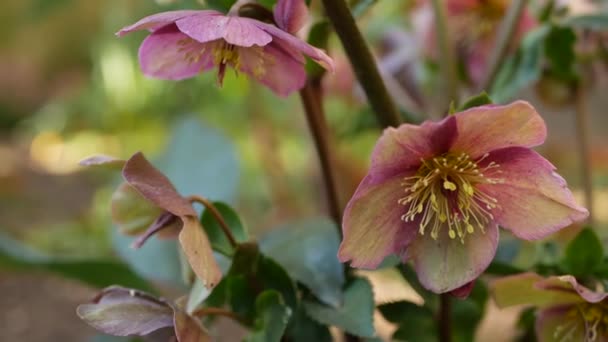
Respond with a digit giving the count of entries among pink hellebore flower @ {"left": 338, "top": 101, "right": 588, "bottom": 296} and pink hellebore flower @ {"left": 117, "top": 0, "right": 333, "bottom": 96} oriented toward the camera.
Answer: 2

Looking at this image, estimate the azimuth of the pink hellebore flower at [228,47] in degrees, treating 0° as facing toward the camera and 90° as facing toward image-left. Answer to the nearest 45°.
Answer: approximately 0°
